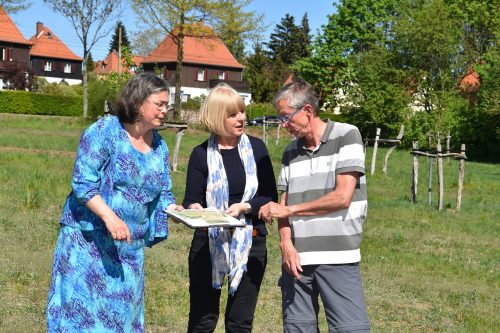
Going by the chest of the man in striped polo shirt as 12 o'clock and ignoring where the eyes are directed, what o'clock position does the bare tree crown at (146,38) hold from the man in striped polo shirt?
The bare tree crown is roughly at 4 o'clock from the man in striped polo shirt.

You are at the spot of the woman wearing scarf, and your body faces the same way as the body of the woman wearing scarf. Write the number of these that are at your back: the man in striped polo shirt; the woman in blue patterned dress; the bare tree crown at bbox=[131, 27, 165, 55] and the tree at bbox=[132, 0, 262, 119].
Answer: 2

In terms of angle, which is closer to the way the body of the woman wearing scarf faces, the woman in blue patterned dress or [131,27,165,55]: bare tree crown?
the woman in blue patterned dress

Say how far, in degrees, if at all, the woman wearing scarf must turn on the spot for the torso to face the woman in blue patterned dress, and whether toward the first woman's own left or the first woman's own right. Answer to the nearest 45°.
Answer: approximately 45° to the first woman's own right

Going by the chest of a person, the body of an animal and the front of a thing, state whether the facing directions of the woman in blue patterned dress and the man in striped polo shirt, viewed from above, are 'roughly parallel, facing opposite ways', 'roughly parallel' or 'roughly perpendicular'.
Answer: roughly perpendicular

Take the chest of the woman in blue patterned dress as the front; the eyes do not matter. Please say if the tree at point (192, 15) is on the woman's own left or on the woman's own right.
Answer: on the woman's own left

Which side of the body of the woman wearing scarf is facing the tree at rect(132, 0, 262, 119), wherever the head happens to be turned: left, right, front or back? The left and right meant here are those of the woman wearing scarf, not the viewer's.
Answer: back

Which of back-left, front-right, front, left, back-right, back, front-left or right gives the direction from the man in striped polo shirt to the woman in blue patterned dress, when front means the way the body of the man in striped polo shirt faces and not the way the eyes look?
front-right

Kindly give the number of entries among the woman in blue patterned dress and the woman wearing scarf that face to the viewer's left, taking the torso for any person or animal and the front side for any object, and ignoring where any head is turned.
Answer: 0

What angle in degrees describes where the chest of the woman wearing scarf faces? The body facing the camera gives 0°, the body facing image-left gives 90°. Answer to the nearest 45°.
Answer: approximately 0°

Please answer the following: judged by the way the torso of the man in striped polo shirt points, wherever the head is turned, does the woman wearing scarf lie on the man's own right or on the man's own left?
on the man's own right

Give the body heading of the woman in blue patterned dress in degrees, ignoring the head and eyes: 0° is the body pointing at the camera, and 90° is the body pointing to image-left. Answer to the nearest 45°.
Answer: approximately 315°

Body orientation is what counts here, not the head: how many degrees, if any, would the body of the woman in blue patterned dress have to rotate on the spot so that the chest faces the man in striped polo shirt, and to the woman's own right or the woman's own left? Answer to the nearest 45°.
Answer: approximately 45° to the woman's own left
